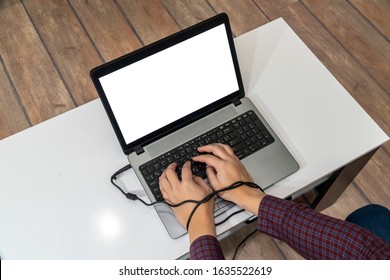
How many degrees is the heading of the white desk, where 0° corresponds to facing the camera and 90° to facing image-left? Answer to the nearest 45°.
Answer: approximately 315°

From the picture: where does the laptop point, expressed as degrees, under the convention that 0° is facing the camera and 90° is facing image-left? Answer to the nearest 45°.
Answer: approximately 315°
